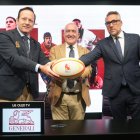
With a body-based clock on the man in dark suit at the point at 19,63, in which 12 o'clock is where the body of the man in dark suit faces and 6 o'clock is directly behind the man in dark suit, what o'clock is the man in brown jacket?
The man in brown jacket is roughly at 9 o'clock from the man in dark suit.

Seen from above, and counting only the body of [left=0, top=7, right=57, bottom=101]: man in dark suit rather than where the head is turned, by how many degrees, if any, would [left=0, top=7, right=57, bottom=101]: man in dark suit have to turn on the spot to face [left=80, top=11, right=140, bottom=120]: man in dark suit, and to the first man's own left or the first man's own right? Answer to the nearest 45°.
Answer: approximately 45° to the first man's own left

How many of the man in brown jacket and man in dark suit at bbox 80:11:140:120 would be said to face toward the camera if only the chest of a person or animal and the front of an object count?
2

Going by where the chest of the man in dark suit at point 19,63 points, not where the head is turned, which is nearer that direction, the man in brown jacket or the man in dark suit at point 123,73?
the man in dark suit

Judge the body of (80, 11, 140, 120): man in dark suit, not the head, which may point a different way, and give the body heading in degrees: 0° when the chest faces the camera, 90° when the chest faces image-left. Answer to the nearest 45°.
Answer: approximately 0°

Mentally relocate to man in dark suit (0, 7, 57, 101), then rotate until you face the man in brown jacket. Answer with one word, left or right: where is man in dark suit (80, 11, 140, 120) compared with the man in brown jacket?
right

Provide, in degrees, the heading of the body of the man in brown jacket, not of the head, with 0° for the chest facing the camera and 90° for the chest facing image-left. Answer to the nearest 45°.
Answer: approximately 0°

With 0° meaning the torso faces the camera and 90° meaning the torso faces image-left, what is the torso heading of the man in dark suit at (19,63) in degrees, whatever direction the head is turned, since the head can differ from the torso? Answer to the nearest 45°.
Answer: approximately 315°

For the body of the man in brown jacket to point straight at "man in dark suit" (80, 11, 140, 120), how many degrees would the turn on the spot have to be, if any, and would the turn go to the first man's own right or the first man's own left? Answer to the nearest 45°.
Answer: approximately 45° to the first man's own left

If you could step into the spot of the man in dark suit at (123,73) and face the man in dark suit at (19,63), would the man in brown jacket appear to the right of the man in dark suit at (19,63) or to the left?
right

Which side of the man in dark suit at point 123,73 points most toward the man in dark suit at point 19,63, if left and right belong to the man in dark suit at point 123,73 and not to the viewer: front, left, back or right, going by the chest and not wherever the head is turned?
right

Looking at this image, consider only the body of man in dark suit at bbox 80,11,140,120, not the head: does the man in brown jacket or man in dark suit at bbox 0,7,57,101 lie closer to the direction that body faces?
the man in dark suit
